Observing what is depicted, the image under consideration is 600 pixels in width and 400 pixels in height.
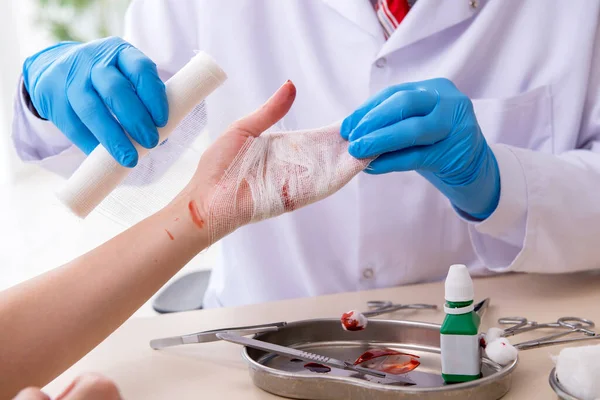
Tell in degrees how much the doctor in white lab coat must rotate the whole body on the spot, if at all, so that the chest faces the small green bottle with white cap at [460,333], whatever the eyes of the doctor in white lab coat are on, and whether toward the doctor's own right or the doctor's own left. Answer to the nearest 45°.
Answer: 0° — they already face it

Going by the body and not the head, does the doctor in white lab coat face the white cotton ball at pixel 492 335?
yes

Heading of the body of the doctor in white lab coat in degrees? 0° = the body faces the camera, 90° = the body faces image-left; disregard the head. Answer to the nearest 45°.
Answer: approximately 0°
